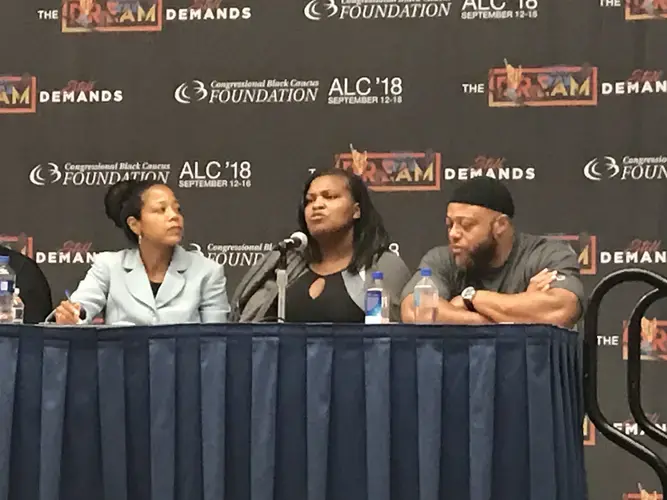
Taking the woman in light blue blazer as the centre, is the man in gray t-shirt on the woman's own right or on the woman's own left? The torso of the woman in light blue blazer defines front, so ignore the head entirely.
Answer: on the woman's own left

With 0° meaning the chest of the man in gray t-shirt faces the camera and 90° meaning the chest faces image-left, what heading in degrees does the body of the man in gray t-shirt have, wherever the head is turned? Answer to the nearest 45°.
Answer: approximately 45°

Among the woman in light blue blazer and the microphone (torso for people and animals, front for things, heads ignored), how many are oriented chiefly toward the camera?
1

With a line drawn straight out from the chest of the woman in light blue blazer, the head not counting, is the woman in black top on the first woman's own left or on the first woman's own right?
on the first woman's own left

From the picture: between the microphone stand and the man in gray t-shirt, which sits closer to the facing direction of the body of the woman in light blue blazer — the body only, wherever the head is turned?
the microphone stand

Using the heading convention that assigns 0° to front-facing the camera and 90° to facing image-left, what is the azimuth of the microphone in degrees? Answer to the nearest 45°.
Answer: approximately 270°
